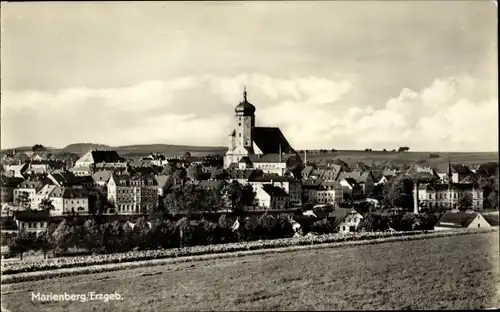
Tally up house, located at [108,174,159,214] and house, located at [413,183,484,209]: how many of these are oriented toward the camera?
2

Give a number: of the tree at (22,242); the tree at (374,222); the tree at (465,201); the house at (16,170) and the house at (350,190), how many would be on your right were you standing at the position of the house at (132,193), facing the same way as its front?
2

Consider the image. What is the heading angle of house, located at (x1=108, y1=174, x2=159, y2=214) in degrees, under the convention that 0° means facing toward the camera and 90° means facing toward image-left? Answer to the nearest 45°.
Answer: approximately 0°

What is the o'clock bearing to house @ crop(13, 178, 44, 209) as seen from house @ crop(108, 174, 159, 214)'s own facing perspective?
house @ crop(13, 178, 44, 209) is roughly at 3 o'clock from house @ crop(108, 174, 159, 214).

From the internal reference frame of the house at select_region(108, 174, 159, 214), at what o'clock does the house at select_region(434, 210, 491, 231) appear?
the house at select_region(434, 210, 491, 231) is roughly at 9 o'clock from the house at select_region(108, 174, 159, 214).

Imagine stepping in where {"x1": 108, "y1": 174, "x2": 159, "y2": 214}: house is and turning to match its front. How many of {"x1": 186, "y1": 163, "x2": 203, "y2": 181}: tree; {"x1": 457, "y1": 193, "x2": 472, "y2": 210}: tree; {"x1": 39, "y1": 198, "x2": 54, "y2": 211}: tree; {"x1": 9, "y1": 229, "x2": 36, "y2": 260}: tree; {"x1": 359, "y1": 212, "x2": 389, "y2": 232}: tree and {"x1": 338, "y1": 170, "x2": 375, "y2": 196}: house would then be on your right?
2

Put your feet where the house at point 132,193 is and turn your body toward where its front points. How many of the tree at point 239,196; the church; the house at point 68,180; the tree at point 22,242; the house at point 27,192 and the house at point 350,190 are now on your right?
3

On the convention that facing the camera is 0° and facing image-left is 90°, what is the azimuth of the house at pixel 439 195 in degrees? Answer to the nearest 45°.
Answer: approximately 0°

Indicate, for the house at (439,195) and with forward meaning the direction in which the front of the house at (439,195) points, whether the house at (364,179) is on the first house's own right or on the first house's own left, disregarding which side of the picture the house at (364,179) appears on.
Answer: on the first house's own right

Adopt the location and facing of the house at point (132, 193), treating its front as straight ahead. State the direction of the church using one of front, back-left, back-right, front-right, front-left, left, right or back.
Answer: left

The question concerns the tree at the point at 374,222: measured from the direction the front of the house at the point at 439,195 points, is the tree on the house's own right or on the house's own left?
on the house's own right
